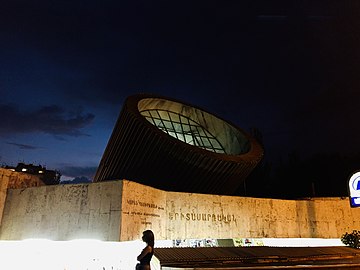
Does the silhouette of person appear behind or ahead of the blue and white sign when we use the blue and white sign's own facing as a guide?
ahead

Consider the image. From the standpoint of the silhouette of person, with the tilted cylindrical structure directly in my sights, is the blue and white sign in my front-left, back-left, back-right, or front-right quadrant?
front-right

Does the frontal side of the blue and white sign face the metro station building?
no

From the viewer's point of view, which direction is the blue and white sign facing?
toward the camera

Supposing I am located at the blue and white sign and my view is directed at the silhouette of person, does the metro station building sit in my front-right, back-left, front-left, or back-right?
front-right

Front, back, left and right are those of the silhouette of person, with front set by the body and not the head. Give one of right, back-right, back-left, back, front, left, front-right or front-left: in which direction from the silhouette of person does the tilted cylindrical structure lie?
right

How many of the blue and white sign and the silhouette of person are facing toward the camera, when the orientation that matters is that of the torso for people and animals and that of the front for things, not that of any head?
1

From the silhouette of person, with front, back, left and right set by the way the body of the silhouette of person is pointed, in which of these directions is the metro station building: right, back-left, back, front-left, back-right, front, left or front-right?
right

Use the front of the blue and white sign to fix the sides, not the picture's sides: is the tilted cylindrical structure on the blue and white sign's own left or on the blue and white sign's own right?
on the blue and white sign's own right

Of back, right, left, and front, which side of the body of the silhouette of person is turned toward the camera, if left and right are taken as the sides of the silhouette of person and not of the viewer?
left
